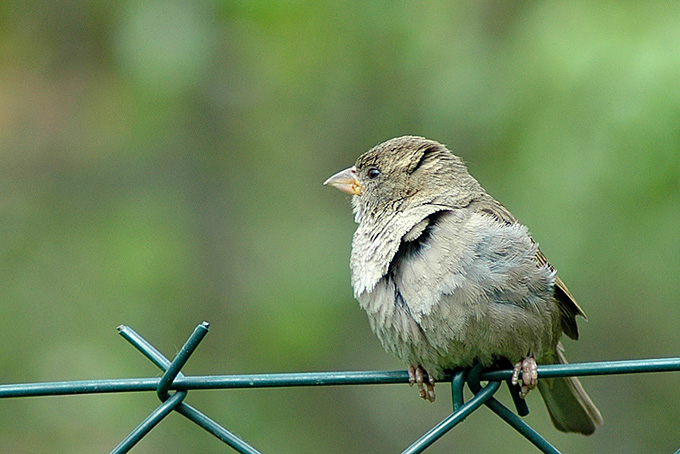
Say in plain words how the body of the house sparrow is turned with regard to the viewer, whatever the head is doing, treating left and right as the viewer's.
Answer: facing the viewer and to the left of the viewer
